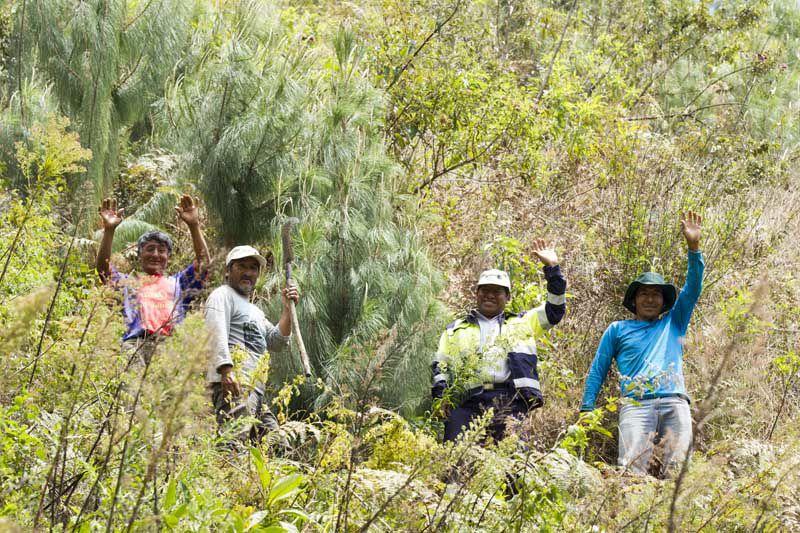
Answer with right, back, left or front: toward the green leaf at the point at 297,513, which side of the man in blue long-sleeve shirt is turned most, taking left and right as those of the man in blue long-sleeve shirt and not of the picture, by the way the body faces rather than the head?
front

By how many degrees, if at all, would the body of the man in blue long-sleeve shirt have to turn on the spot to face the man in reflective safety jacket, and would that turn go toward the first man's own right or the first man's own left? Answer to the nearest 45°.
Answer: approximately 45° to the first man's own right

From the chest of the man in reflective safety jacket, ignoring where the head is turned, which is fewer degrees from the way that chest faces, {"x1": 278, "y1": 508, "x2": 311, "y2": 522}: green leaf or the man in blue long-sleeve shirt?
the green leaf

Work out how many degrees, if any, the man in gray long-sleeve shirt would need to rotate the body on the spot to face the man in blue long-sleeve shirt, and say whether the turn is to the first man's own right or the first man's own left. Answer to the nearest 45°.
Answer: approximately 45° to the first man's own left

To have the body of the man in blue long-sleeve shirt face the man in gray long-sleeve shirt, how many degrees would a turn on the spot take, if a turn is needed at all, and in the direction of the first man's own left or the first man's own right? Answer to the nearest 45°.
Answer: approximately 45° to the first man's own right

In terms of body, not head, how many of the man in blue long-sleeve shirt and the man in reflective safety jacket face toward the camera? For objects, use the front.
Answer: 2

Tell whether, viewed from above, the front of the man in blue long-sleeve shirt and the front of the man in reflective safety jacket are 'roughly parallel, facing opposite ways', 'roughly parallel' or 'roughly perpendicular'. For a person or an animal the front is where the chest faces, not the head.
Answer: roughly parallel

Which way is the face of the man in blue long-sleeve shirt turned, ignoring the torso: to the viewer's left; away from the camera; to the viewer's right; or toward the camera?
toward the camera

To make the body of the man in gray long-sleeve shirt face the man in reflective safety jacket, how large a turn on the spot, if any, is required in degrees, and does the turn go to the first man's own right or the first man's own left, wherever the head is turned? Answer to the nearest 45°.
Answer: approximately 45° to the first man's own left

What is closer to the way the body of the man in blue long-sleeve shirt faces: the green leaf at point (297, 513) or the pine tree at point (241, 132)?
the green leaf

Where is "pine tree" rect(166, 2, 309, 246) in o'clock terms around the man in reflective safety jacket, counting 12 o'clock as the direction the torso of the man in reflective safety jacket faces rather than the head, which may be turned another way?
The pine tree is roughly at 4 o'clock from the man in reflective safety jacket.

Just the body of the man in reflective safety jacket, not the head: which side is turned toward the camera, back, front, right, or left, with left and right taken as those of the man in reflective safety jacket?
front

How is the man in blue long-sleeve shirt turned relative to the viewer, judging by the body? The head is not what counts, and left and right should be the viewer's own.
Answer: facing the viewer

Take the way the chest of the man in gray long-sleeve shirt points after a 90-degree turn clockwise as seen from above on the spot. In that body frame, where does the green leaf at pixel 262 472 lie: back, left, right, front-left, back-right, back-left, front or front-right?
front-left

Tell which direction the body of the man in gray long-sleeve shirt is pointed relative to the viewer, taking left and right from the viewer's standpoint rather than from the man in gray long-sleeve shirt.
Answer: facing the viewer and to the right of the viewer

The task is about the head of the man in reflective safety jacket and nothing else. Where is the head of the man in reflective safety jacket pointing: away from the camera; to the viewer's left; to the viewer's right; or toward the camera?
toward the camera
